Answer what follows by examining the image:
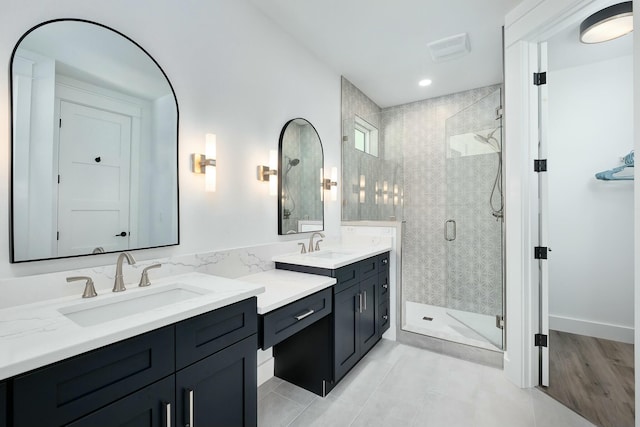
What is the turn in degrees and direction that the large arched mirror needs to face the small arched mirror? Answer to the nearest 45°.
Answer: approximately 45° to its left

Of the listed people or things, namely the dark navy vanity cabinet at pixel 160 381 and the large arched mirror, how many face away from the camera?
0

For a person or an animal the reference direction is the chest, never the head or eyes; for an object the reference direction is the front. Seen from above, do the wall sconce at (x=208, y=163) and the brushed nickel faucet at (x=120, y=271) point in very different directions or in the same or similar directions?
same or similar directions

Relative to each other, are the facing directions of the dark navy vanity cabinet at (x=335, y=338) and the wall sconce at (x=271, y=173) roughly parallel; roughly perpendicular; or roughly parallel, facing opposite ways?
roughly parallel

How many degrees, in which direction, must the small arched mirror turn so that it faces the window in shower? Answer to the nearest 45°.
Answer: approximately 90° to its left

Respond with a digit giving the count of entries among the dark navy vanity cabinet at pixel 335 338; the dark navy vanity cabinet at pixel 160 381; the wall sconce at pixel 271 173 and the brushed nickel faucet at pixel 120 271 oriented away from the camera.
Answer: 0

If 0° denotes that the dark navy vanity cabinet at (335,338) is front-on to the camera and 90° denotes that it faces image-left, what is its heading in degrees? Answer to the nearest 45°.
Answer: approximately 315°

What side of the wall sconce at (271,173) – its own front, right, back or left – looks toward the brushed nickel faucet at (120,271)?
right

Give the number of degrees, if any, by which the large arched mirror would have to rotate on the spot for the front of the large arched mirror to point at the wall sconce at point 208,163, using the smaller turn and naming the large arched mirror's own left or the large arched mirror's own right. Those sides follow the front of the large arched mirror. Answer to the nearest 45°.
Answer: approximately 45° to the large arched mirror's own left

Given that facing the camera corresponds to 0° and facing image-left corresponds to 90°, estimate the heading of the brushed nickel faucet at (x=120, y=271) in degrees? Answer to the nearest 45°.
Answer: approximately 315°

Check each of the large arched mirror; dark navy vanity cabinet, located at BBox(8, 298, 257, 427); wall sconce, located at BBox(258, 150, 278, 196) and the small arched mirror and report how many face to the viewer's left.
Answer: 0

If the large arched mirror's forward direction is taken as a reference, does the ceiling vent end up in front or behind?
in front

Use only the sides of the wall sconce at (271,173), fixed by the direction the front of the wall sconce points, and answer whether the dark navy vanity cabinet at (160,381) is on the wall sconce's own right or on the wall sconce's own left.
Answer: on the wall sconce's own right

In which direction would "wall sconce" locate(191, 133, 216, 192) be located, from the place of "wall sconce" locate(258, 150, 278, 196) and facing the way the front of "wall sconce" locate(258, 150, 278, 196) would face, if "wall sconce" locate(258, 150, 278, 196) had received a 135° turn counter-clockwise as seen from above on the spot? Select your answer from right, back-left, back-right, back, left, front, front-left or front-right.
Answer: back-left
